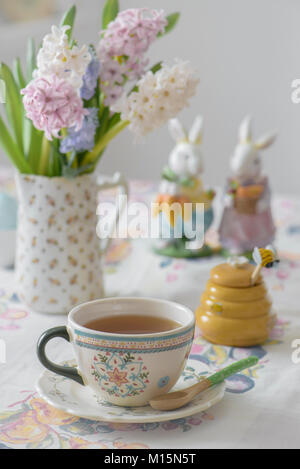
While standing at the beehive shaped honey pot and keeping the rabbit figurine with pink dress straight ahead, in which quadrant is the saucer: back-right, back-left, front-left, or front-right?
back-left

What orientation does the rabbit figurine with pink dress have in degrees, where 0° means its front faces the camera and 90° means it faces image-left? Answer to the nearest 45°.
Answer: approximately 45°

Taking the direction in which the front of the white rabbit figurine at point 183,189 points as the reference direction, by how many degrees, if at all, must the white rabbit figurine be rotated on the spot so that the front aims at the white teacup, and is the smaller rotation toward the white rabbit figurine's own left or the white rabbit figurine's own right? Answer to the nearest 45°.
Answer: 0° — it already faces it
